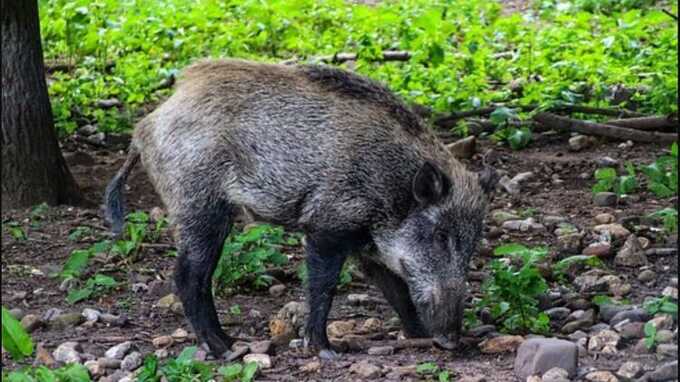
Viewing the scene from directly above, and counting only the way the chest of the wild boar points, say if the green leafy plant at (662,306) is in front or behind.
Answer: in front

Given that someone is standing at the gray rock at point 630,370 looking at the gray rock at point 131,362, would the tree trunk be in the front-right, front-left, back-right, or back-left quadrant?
front-right

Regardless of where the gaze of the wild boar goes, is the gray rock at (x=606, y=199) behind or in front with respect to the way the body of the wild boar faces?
in front

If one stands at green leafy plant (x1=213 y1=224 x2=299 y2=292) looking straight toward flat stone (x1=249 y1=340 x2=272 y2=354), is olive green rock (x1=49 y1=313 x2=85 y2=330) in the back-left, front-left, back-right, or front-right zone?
front-right

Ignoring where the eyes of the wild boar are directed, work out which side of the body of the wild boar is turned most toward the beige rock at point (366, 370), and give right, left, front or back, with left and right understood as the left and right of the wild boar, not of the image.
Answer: right

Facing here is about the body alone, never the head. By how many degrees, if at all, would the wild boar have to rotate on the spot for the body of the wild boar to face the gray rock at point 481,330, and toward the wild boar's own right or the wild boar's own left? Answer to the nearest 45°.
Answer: approximately 45° to the wild boar's own right

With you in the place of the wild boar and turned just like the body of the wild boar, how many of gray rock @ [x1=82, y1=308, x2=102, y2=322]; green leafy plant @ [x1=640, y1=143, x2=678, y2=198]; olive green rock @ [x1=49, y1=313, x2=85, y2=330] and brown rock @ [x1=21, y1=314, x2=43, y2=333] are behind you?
3

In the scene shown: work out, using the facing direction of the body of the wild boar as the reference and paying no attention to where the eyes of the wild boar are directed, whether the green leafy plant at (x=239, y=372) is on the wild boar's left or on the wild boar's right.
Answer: on the wild boar's right

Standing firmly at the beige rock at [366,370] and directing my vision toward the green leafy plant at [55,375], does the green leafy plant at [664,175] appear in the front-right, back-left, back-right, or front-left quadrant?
back-right

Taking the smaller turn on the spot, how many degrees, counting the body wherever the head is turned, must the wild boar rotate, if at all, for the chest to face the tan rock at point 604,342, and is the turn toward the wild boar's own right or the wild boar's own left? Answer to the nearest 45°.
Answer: approximately 45° to the wild boar's own right

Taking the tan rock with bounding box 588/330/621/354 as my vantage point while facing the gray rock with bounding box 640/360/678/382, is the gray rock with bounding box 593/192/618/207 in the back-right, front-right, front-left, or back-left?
back-left

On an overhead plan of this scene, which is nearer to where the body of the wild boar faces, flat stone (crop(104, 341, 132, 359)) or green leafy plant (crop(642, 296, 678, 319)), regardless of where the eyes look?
the green leafy plant

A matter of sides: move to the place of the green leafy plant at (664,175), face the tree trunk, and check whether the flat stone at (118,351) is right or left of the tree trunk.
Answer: left

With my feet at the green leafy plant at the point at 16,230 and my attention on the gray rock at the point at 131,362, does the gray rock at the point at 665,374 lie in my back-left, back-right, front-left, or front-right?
front-left

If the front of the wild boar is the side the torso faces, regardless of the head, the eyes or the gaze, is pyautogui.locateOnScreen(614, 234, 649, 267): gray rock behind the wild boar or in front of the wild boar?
in front

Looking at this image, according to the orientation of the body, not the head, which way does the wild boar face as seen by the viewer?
to the viewer's right

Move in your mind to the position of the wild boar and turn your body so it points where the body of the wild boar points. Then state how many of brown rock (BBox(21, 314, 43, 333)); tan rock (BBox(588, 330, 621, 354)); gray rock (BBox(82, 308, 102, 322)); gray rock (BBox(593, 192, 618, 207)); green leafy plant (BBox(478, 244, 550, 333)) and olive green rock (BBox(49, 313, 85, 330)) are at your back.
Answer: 3

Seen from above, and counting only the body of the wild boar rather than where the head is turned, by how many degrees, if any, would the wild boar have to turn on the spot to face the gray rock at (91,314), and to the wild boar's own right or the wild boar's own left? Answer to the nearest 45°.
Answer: approximately 180°

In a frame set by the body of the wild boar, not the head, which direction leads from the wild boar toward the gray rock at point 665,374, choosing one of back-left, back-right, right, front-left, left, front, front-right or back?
front-right
